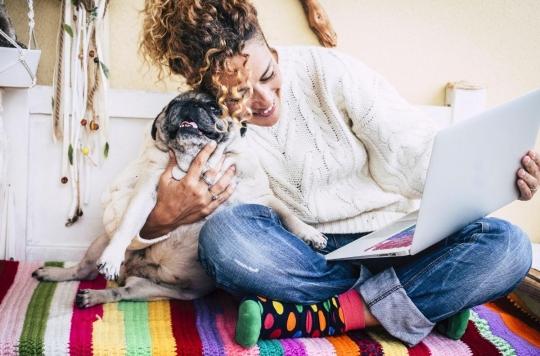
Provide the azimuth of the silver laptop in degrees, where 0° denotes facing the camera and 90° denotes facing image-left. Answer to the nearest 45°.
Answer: approximately 135°

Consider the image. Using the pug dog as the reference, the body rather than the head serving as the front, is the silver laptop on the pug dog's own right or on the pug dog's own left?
on the pug dog's own left

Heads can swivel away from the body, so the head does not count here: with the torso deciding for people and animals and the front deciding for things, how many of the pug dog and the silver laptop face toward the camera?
1

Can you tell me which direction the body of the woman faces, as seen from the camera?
toward the camera

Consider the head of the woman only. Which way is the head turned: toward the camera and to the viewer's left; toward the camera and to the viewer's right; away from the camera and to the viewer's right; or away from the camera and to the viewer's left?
toward the camera and to the viewer's left
